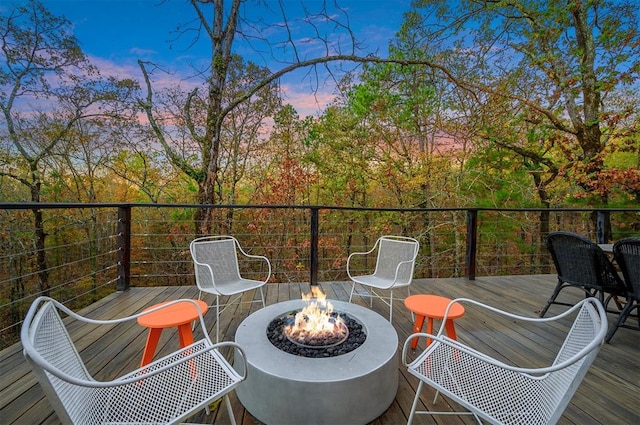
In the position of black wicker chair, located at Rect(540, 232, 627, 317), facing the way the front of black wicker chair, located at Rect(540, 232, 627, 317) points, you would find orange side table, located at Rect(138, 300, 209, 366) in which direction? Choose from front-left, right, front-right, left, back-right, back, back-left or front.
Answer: back

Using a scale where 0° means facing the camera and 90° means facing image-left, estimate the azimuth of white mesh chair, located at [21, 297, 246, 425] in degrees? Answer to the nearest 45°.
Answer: approximately 225°

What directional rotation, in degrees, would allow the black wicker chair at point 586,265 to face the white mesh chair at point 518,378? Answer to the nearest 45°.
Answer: approximately 135° to its right

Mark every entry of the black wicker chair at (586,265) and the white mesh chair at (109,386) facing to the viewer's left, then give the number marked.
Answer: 0

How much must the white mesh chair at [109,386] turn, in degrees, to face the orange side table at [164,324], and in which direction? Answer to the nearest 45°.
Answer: approximately 45° to its left

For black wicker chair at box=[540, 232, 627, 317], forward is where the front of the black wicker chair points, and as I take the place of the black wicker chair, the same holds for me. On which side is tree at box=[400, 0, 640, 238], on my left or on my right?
on my left

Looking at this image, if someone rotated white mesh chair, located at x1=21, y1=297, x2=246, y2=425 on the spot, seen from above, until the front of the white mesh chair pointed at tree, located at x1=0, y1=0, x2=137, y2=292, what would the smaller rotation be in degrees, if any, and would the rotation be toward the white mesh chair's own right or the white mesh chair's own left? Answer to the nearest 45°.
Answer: approximately 45° to the white mesh chair's own left

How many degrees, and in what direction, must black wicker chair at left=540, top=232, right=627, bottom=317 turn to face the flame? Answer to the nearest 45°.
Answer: approximately 180°

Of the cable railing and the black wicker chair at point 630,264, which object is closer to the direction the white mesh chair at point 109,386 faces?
the black wicker chair

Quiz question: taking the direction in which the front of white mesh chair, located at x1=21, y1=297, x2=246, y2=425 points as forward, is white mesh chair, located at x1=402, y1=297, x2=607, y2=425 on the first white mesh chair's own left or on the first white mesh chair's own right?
on the first white mesh chair's own right

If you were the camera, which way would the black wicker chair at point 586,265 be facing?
facing away from the viewer and to the right of the viewer
